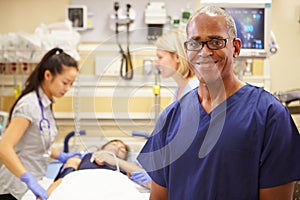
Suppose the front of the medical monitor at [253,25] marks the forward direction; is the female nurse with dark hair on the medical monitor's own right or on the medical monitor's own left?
on the medical monitor's own right

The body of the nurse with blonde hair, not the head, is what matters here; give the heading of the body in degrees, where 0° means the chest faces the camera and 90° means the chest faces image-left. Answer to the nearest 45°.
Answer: approximately 90°

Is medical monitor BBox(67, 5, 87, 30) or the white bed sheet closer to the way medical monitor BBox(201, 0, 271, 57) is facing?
the white bed sheet

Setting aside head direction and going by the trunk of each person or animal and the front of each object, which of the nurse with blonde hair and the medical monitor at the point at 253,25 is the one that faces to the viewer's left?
the nurse with blonde hair

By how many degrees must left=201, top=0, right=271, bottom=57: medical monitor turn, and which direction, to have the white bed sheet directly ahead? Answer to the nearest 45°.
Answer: approximately 45° to its right

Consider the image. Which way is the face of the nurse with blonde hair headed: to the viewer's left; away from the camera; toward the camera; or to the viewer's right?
to the viewer's left
